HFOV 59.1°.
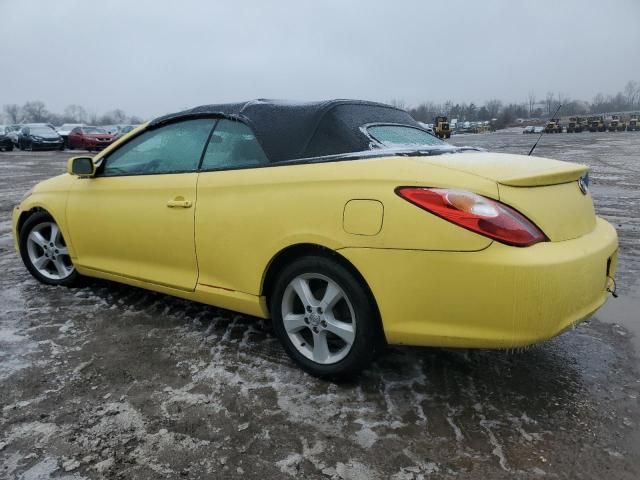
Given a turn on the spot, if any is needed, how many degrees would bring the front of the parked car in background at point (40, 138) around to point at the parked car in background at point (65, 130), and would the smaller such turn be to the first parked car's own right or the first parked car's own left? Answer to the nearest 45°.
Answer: approximately 90° to the first parked car's own left

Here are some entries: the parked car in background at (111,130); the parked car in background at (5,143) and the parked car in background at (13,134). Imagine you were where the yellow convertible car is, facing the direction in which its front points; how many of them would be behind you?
0

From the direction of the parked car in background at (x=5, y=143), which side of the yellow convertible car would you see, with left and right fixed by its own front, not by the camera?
front

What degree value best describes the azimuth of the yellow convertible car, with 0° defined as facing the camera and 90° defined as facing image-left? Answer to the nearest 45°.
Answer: approximately 135°

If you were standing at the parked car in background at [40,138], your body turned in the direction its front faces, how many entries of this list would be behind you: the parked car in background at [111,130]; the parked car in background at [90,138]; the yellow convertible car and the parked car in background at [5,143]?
1

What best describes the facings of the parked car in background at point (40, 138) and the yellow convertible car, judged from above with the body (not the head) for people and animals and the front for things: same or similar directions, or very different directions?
very different directions

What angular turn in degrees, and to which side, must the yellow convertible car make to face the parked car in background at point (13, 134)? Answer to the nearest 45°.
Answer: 0° — it already faces it

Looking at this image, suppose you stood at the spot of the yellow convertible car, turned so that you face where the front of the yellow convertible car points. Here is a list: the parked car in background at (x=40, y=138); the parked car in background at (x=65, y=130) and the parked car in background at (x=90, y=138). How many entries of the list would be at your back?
0

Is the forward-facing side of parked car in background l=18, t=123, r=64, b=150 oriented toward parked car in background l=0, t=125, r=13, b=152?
no

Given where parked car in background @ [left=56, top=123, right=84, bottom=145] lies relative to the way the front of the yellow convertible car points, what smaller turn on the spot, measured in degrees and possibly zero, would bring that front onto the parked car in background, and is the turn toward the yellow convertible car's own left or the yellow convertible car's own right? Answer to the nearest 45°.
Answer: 0° — it already faces it

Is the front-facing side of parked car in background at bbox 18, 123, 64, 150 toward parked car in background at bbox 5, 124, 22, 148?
no
